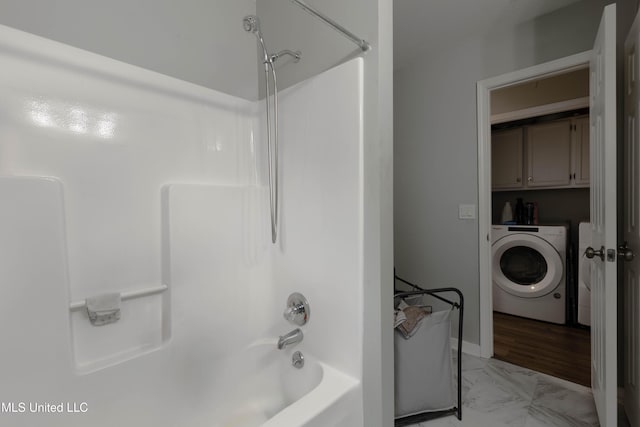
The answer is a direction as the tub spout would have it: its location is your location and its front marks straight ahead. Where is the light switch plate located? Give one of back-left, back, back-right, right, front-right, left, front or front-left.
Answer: back

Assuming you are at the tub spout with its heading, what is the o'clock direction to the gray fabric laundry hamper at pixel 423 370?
The gray fabric laundry hamper is roughly at 7 o'clock from the tub spout.

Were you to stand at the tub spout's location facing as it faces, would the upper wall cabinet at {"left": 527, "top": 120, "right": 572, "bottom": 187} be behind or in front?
behind

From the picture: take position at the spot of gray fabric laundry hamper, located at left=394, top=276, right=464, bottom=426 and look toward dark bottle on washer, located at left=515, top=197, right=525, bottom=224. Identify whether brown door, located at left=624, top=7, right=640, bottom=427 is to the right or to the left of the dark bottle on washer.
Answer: right

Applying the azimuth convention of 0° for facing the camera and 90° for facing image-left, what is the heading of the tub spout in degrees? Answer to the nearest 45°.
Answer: approximately 45°

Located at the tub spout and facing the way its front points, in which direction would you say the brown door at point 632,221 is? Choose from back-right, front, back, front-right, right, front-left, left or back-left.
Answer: back-left
